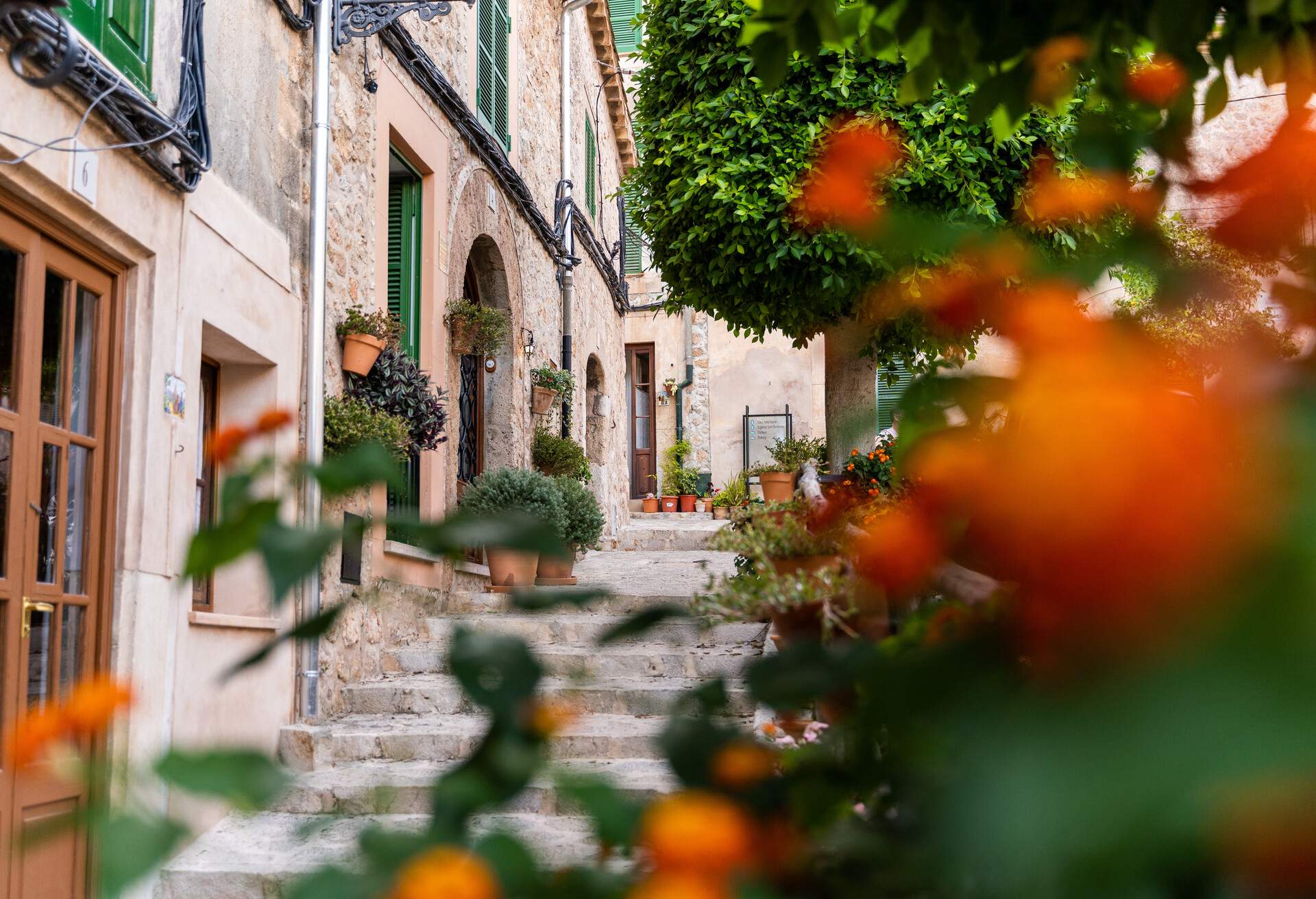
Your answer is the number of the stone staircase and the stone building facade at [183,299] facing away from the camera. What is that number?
0

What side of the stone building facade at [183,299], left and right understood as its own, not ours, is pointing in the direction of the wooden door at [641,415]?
left

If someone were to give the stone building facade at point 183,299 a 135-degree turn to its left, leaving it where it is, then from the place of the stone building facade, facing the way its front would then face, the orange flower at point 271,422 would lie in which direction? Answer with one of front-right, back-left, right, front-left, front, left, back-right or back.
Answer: back

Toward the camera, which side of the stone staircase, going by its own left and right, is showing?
front

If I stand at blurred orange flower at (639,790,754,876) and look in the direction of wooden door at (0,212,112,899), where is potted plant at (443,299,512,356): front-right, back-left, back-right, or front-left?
front-right

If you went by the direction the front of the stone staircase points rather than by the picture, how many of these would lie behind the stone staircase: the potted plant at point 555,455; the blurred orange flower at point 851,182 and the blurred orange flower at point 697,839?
1

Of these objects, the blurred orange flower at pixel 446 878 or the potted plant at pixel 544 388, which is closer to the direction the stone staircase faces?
the blurred orange flower

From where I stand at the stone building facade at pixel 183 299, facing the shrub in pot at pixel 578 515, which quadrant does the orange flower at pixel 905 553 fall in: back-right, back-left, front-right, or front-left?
back-right

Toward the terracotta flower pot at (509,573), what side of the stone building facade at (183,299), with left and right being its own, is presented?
left

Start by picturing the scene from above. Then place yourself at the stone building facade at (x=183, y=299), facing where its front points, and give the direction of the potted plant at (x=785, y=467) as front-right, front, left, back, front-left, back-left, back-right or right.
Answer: left

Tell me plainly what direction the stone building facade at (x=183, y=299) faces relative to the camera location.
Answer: facing the viewer and to the right of the viewer

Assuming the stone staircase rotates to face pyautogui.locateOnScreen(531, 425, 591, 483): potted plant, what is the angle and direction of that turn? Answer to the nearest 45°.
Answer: approximately 180°

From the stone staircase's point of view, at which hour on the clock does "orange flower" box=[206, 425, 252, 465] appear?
The orange flower is roughly at 12 o'clock from the stone staircase.

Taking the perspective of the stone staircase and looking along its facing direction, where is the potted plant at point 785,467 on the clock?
The potted plant is roughly at 7 o'clock from the stone staircase.

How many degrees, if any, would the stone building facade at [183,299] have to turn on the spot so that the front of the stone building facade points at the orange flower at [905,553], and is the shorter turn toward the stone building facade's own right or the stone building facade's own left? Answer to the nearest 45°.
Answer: approximately 45° to the stone building facade's own right
